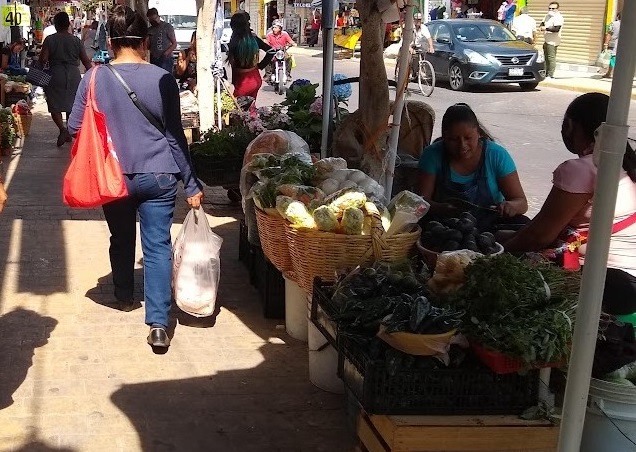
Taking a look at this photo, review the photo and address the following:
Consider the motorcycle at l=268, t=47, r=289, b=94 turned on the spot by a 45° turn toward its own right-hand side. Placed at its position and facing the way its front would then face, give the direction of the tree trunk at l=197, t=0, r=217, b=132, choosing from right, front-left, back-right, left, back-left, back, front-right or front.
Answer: front-left

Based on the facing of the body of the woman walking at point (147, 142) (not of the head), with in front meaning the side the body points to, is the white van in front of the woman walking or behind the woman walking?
in front

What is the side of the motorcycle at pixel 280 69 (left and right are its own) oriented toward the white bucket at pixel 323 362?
front

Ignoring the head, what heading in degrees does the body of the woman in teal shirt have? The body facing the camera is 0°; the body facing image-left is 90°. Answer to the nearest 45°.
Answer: approximately 0°

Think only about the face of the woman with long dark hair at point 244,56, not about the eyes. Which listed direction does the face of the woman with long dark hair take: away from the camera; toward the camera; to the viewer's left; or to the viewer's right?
away from the camera

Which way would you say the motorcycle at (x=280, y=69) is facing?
toward the camera

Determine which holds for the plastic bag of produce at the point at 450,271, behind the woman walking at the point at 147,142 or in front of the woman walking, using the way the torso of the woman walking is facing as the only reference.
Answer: behind

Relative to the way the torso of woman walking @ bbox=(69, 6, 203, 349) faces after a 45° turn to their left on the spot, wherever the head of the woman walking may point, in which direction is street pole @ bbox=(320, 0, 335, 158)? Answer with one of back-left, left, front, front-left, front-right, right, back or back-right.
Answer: right

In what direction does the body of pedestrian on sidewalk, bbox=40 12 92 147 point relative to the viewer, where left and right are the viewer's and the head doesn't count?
facing away from the viewer

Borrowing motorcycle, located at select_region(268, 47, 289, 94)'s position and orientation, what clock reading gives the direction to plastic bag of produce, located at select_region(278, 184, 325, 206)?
The plastic bag of produce is roughly at 12 o'clock from the motorcycle.

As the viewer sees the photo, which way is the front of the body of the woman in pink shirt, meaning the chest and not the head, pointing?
to the viewer's left

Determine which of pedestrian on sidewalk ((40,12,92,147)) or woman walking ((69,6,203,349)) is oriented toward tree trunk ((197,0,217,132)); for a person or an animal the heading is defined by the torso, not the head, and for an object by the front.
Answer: the woman walking
